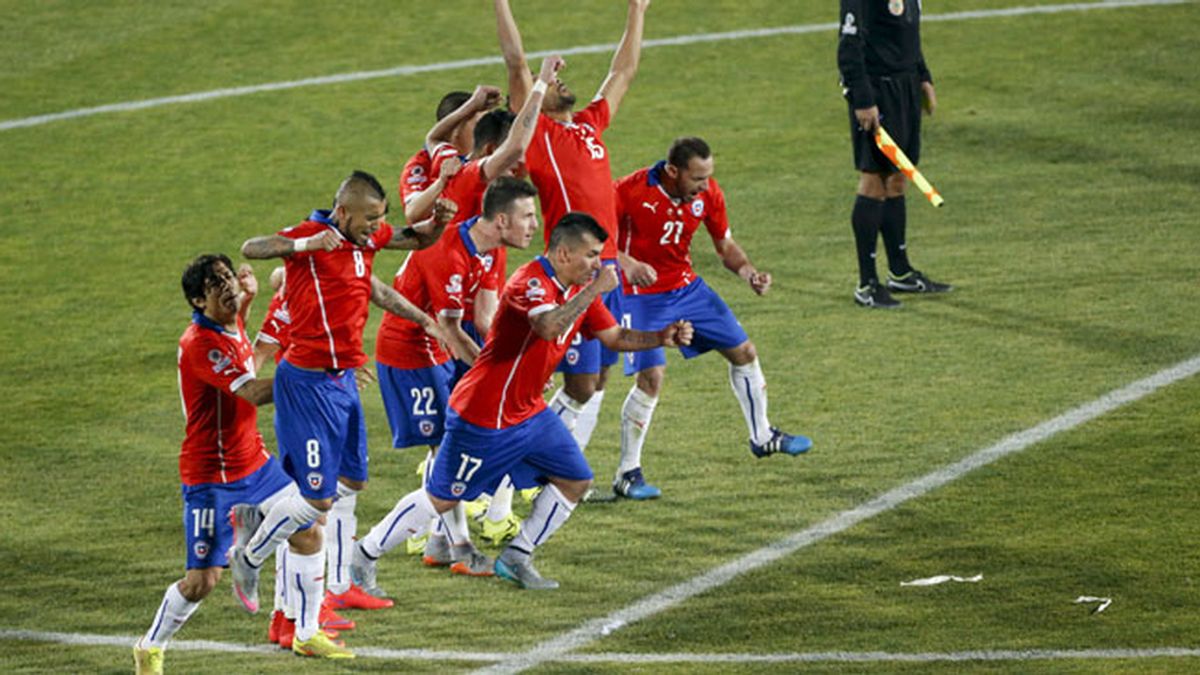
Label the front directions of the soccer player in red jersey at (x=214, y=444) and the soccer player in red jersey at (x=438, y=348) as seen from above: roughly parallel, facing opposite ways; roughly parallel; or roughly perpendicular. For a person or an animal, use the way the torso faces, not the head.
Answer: roughly parallel

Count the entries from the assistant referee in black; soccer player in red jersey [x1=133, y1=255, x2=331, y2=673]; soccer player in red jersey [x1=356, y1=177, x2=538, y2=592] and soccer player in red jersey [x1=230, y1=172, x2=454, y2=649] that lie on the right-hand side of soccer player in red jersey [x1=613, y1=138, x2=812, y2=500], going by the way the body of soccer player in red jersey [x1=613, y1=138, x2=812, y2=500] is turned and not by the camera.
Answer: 3

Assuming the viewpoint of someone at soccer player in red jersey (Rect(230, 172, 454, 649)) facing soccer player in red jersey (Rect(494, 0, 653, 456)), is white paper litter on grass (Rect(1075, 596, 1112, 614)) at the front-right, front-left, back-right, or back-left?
front-right

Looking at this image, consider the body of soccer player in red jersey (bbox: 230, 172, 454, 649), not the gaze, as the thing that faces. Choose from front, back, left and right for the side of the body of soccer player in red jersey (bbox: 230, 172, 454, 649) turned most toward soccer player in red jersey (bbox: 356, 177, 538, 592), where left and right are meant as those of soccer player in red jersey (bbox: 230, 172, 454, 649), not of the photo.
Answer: left

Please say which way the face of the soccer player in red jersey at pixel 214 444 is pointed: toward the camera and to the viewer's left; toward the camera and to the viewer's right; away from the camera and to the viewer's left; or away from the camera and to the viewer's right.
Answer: toward the camera and to the viewer's right
